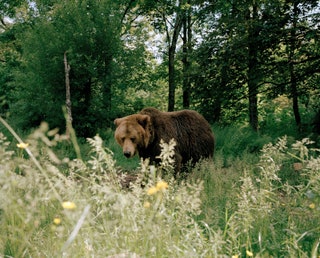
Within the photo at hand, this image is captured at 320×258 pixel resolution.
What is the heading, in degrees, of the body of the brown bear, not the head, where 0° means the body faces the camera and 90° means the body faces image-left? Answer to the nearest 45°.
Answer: approximately 45°

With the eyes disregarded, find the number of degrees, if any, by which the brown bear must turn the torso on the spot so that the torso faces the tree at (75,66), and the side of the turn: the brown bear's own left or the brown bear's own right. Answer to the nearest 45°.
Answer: approximately 90° to the brown bear's own right
